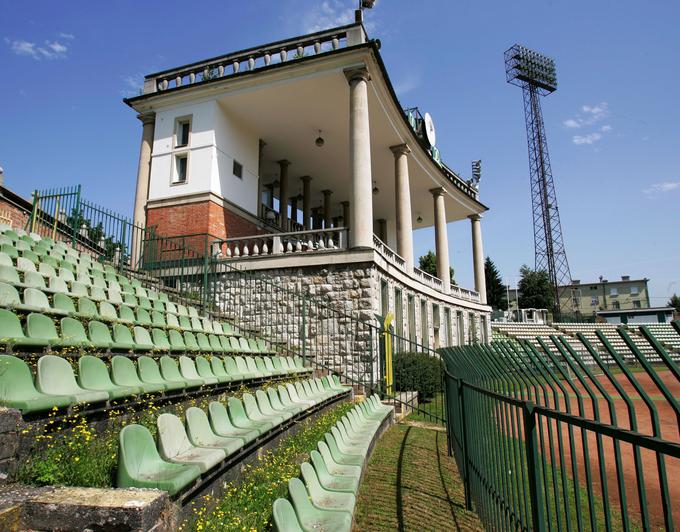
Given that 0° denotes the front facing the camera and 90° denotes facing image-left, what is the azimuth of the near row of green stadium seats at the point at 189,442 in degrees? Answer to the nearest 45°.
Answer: approximately 315°

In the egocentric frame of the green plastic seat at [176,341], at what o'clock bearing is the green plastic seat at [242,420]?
the green plastic seat at [242,420] is roughly at 1 o'clock from the green plastic seat at [176,341].

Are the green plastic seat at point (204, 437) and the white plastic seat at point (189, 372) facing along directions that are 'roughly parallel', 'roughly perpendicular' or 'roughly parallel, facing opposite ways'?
roughly parallel

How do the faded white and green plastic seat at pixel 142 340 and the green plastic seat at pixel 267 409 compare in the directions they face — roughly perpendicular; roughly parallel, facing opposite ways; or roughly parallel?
roughly parallel

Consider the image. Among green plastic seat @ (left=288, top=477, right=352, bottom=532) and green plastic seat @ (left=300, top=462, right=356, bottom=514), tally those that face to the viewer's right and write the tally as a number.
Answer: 2

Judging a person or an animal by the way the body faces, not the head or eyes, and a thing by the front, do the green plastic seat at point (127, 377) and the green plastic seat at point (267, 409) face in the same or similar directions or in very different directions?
same or similar directions

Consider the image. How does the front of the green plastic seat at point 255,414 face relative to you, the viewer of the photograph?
facing the viewer and to the right of the viewer

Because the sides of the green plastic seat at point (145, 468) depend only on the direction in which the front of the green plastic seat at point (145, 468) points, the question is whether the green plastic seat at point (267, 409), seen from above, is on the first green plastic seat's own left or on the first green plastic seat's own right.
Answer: on the first green plastic seat's own left

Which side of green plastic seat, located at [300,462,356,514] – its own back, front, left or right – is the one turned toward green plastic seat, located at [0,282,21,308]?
back

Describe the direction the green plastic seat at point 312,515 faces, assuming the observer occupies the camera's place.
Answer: facing to the right of the viewer

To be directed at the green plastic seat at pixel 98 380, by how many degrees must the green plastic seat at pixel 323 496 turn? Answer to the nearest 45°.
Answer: approximately 180°

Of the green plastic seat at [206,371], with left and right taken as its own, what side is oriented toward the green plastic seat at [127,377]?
right

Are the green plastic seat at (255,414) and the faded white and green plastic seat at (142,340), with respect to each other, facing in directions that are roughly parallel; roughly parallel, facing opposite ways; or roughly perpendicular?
roughly parallel

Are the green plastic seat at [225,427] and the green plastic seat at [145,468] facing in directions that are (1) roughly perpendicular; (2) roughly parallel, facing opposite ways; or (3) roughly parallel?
roughly parallel

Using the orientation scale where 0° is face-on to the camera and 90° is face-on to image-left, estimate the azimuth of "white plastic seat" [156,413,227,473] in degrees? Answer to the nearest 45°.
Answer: approximately 315°

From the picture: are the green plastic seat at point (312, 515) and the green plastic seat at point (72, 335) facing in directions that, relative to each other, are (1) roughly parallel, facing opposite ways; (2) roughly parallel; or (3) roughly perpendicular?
roughly parallel
